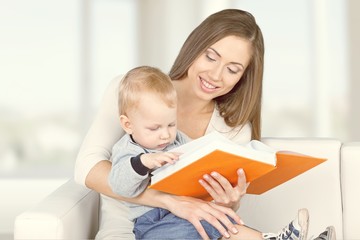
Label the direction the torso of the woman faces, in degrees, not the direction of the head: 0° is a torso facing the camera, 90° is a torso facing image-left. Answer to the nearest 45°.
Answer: approximately 0°

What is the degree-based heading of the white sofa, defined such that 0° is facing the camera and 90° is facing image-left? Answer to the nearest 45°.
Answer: approximately 0°
